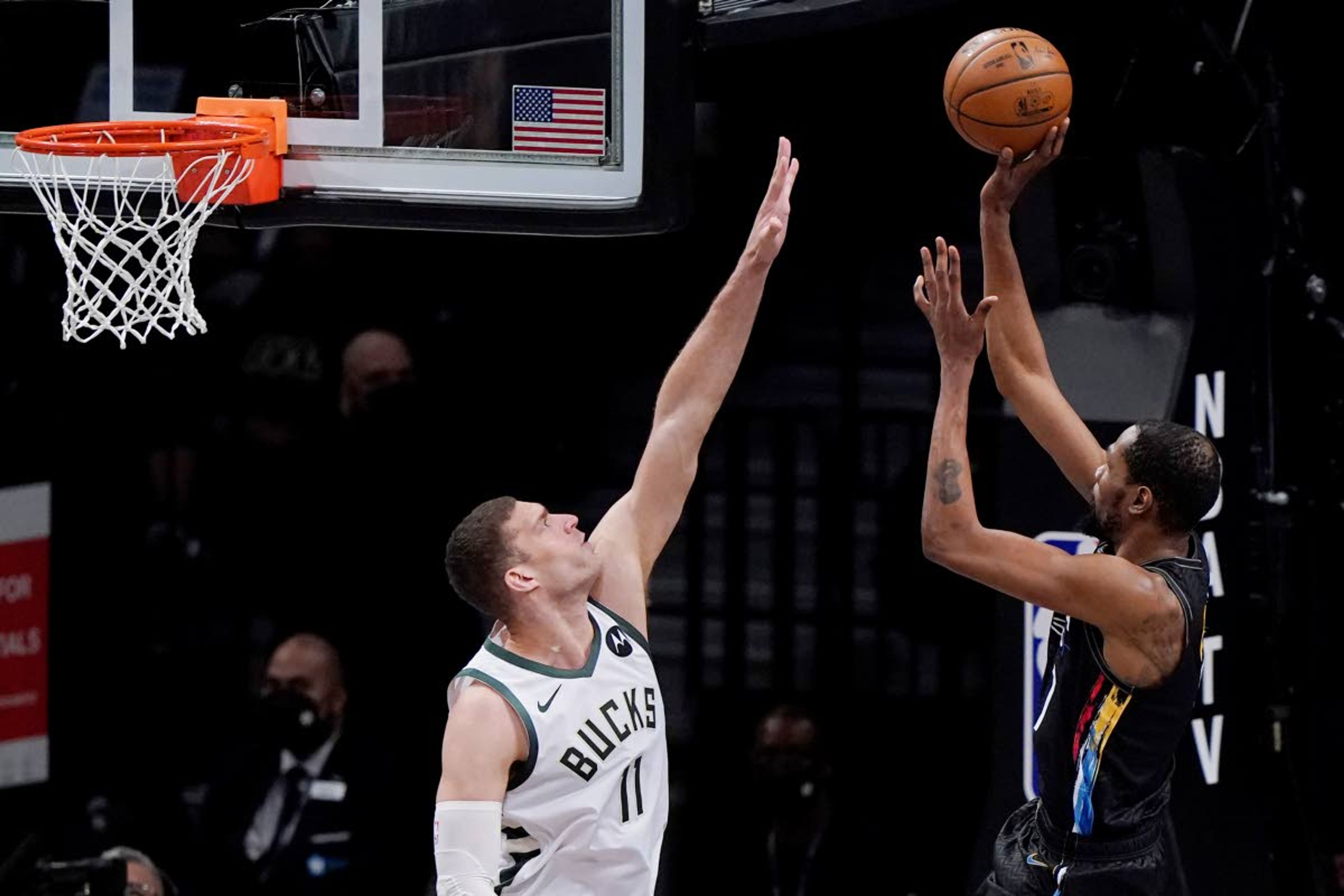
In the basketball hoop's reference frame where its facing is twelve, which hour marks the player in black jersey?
The player in black jersey is roughly at 9 o'clock from the basketball hoop.

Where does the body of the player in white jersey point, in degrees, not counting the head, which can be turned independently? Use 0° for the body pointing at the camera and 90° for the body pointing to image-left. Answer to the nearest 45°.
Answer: approximately 315°

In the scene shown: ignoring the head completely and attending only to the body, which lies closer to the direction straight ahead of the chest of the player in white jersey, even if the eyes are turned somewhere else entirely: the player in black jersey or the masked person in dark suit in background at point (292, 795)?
the player in black jersey

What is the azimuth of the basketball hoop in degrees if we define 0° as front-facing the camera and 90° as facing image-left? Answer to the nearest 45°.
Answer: approximately 45°

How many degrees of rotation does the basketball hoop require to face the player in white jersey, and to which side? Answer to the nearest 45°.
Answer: approximately 90° to its left

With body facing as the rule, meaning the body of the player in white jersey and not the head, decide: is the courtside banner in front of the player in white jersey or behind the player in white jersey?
behind

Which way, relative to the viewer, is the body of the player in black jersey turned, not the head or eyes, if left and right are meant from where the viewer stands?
facing to the left of the viewer

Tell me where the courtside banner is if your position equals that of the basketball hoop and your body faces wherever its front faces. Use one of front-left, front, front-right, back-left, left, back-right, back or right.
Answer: back-right

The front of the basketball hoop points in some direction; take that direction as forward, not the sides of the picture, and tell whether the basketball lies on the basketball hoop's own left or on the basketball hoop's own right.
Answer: on the basketball hoop's own left

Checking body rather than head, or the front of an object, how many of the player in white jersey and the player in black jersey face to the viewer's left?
1

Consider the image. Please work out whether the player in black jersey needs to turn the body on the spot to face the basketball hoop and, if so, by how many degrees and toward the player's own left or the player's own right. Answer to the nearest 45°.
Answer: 0° — they already face it

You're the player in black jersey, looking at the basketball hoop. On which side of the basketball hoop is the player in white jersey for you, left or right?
left
